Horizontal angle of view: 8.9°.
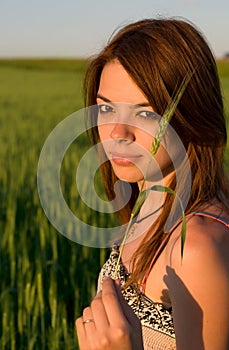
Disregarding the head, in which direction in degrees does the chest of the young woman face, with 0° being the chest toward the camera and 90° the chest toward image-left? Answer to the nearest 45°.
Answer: approximately 45°
